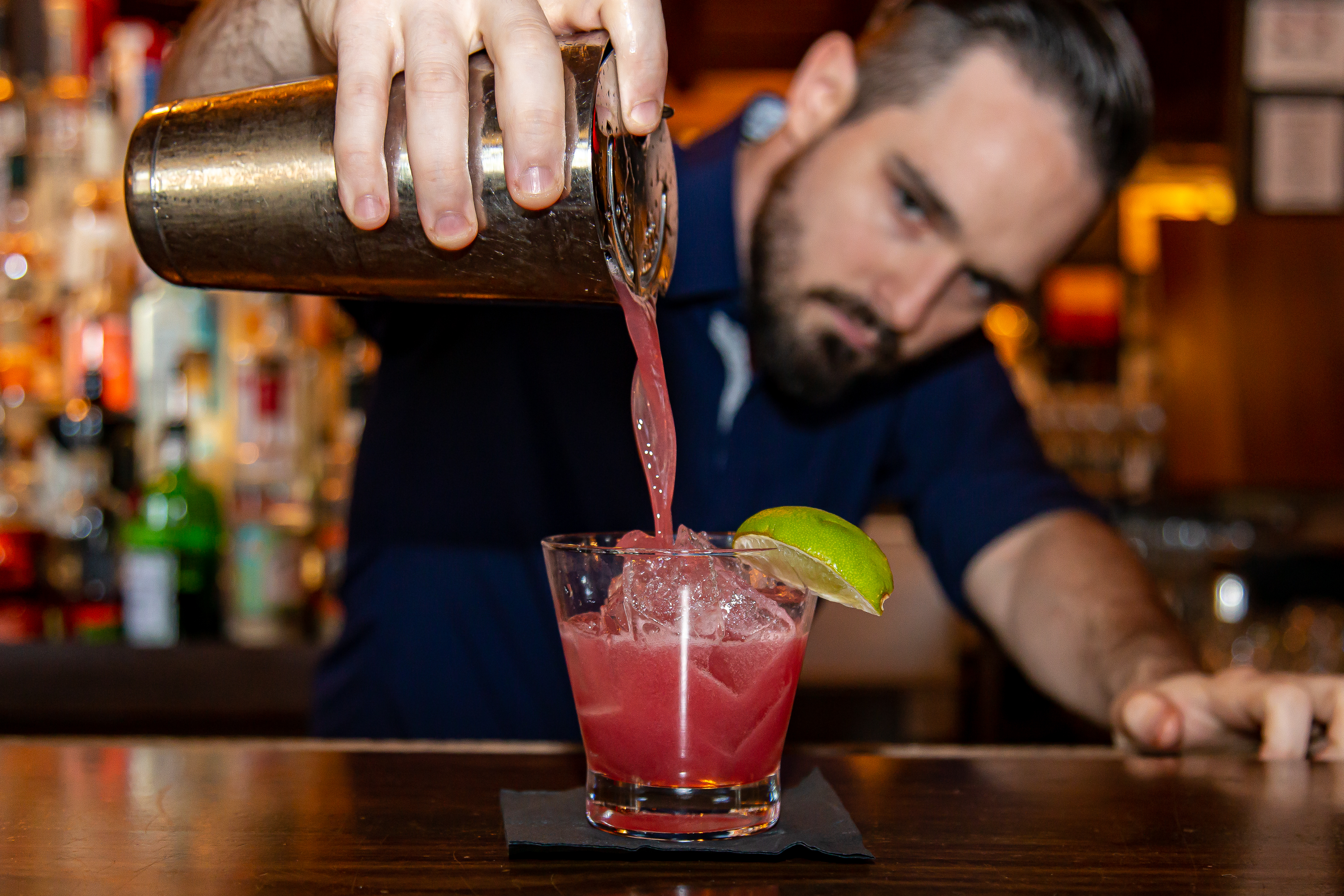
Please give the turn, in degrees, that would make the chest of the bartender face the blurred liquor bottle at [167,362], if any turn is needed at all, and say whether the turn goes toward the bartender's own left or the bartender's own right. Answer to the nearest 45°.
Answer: approximately 135° to the bartender's own right

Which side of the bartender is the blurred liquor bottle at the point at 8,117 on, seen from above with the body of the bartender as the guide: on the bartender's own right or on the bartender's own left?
on the bartender's own right

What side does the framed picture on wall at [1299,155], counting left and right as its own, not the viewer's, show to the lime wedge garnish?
front

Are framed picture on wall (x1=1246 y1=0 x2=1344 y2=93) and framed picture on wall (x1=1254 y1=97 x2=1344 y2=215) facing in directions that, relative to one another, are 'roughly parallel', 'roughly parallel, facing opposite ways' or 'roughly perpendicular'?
roughly parallel

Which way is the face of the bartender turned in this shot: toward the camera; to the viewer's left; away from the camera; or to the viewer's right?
toward the camera

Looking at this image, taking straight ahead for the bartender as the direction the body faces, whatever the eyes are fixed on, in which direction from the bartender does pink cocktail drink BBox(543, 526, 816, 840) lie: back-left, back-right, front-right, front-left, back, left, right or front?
front

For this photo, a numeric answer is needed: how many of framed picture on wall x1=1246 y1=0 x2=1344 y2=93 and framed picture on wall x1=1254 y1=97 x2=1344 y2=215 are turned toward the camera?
2

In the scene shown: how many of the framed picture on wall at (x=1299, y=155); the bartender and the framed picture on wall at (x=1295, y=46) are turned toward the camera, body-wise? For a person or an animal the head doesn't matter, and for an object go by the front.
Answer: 3

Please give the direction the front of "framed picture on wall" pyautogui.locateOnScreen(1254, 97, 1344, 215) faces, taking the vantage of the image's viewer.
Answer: facing the viewer

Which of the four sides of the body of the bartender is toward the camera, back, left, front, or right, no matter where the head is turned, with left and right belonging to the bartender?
front

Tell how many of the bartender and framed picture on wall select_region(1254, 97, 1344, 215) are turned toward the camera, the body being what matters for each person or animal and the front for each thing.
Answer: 2

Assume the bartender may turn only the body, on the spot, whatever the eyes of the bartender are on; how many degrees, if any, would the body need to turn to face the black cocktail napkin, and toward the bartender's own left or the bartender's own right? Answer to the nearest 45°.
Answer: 0° — they already face it

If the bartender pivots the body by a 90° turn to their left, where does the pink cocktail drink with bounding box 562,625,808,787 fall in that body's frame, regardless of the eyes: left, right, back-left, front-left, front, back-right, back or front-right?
right

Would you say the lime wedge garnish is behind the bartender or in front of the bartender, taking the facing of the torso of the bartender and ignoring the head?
in front

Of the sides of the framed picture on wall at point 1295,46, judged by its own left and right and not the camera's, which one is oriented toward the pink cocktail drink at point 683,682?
front
